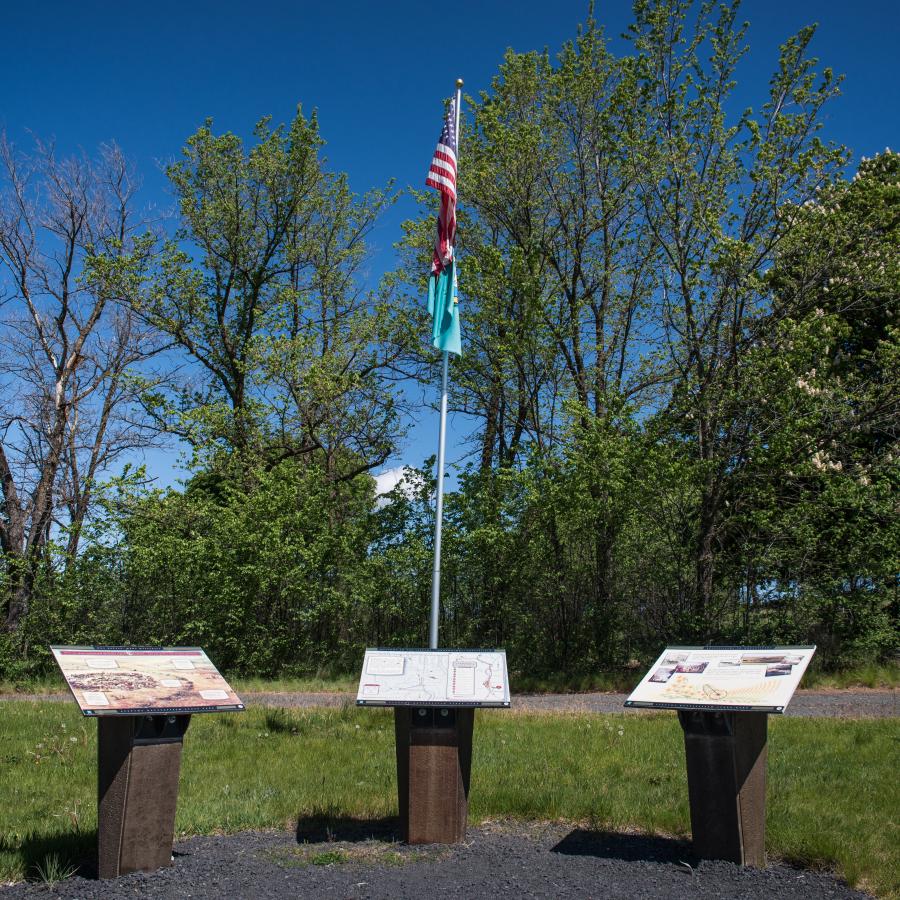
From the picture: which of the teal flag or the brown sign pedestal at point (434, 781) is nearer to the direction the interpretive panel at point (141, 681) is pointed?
the brown sign pedestal

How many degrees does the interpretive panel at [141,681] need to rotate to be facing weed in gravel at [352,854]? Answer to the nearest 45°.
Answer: approximately 45° to its left

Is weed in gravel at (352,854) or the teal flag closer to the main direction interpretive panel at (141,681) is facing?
the weed in gravel

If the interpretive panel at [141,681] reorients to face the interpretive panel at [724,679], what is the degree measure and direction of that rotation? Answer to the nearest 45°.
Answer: approximately 45° to its left

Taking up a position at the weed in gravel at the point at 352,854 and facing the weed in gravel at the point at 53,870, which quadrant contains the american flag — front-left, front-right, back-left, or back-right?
back-right

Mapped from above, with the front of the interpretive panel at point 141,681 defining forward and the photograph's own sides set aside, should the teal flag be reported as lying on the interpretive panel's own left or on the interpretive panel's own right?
on the interpretive panel's own left

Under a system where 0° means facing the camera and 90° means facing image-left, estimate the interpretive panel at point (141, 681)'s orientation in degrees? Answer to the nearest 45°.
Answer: approximately 315°
